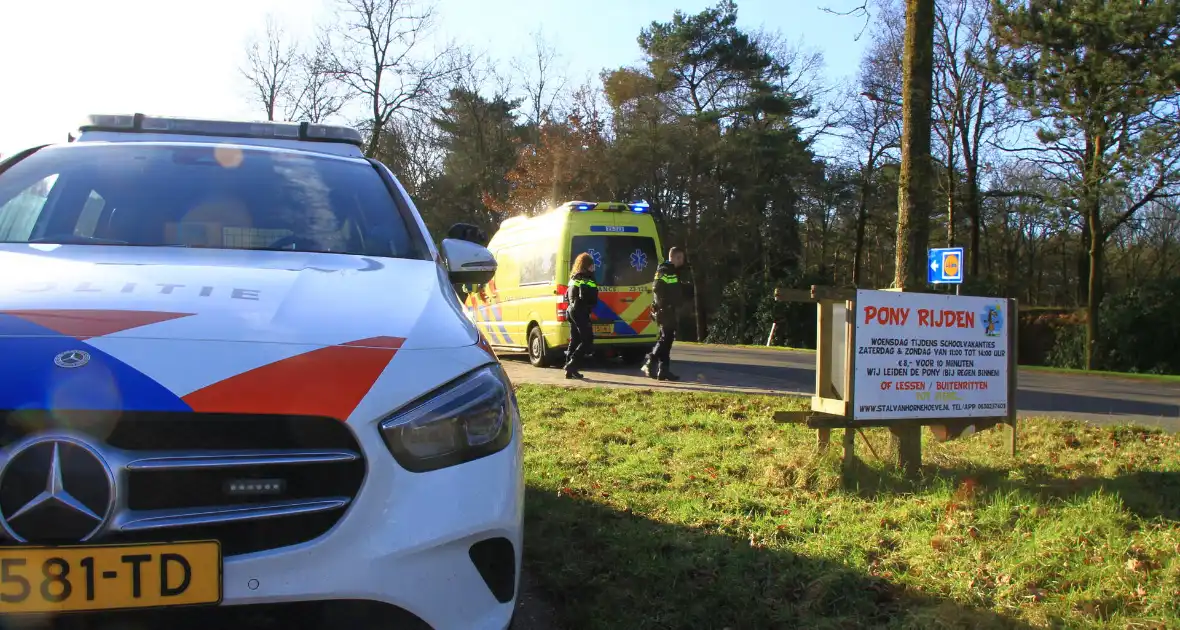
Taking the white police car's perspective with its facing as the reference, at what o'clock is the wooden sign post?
The wooden sign post is roughly at 8 o'clock from the white police car.

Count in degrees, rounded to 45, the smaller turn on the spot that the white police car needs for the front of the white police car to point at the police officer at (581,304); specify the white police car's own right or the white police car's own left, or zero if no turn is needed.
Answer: approximately 135° to the white police car's own left

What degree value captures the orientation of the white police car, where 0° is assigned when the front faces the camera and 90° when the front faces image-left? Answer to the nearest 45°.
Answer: approximately 0°

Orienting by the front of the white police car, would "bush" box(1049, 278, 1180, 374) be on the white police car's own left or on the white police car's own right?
on the white police car's own left

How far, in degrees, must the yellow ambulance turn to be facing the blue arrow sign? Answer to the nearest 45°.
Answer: approximately 135° to its right

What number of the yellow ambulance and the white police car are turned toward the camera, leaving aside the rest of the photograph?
1

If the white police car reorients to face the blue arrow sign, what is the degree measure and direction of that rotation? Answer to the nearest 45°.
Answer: approximately 135° to its left
